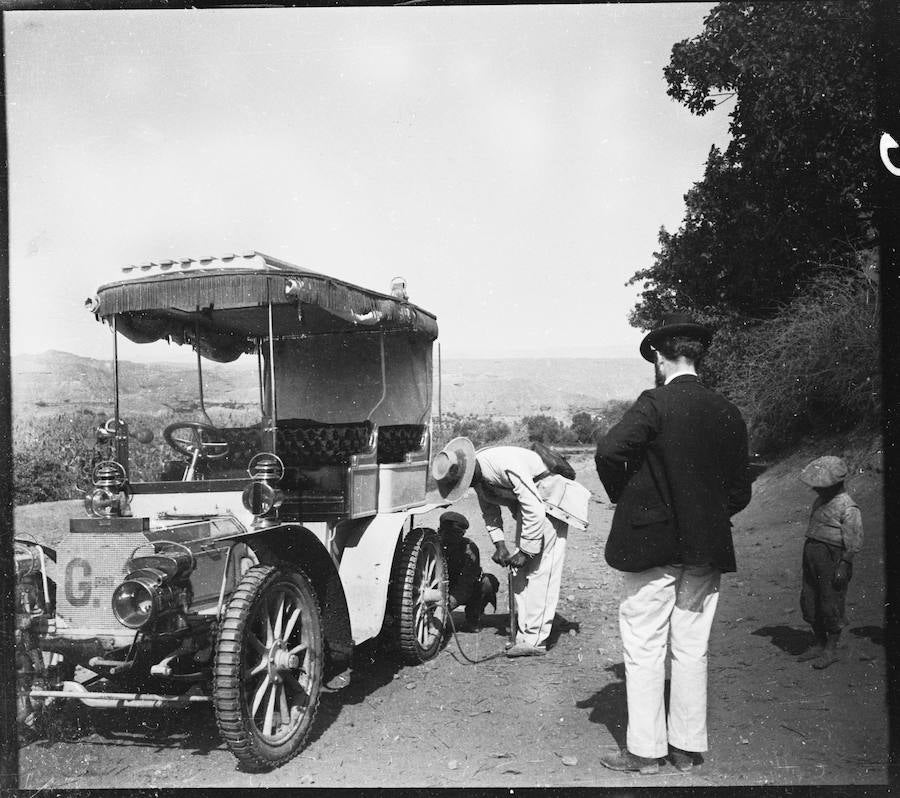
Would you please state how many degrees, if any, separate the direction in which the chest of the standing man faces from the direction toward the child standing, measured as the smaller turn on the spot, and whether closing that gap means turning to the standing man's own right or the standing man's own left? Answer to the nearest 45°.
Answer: approximately 90° to the standing man's own right

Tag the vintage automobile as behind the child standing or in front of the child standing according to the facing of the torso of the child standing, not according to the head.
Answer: in front

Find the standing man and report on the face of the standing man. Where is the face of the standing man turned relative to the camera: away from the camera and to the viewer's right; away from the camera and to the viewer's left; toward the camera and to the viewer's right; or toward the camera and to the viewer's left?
away from the camera and to the viewer's left

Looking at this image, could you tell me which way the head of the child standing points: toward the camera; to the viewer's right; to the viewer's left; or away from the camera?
to the viewer's left

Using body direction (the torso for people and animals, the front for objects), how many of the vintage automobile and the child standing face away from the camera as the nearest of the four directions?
0

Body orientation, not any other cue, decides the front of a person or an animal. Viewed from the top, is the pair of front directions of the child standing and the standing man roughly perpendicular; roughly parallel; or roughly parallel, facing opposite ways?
roughly perpendicular

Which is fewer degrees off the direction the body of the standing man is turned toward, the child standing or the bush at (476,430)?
the bush

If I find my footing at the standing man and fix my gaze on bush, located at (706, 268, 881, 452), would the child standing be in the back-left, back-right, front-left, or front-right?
front-right

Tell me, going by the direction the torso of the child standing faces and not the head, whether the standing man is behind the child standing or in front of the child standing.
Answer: in front

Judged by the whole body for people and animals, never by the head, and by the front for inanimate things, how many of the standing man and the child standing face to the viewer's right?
0

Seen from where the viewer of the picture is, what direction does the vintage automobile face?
facing the viewer and to the left of the viewer

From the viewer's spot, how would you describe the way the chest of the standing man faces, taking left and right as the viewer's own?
facing away from the viewer and to the left of the viewer

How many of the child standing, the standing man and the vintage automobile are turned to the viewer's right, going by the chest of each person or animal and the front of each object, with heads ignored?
0

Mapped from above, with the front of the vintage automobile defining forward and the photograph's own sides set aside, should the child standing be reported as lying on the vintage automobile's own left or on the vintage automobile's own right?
on the vintage automobile's own left

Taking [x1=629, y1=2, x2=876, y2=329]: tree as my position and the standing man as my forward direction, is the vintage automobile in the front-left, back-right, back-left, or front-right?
front-right

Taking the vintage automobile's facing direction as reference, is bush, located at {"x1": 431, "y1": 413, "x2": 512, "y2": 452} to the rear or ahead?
to the rear
